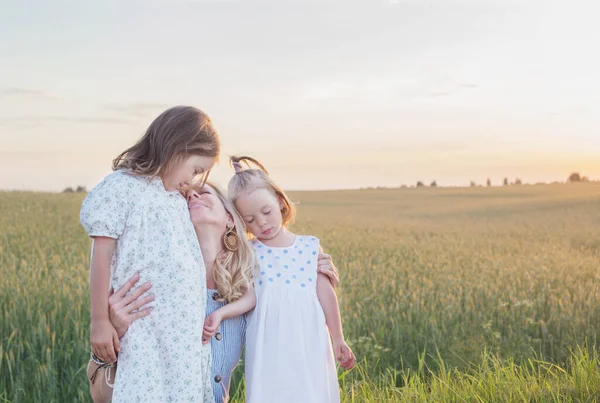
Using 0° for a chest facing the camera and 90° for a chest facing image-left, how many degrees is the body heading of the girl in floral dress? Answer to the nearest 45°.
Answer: approximately 315°

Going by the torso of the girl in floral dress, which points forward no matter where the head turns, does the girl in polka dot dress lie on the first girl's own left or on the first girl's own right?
on the first girl's own left
